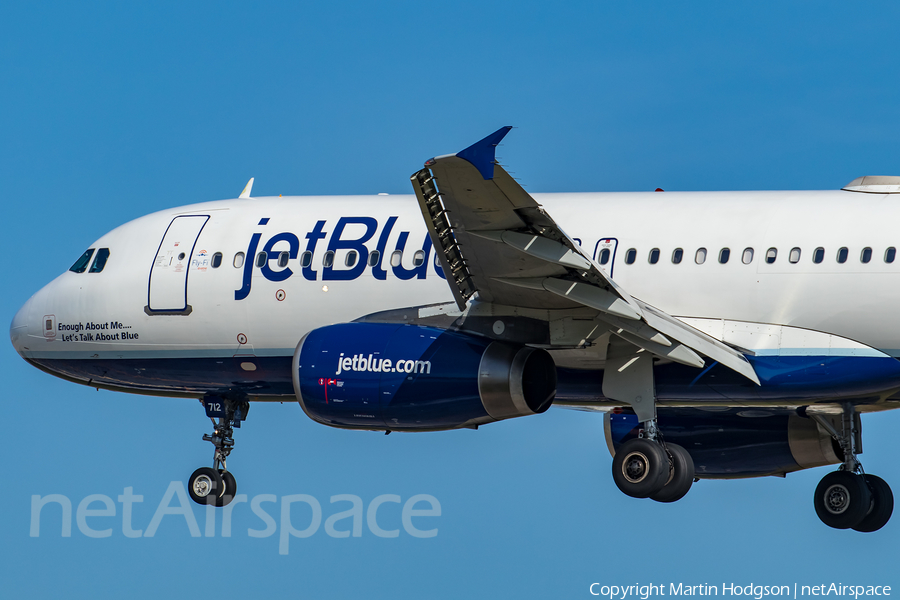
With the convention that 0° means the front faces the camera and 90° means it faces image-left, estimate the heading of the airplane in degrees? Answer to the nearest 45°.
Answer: approximately 135°
